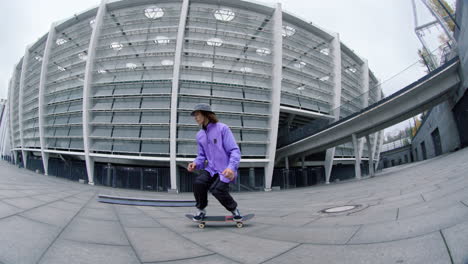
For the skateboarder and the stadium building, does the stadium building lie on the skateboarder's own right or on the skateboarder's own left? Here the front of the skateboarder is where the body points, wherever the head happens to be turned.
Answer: on the skateboarder's own right

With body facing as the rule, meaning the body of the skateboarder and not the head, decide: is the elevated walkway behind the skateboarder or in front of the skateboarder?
behind

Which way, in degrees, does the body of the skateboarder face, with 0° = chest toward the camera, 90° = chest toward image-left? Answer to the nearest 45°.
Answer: approximately 45°
